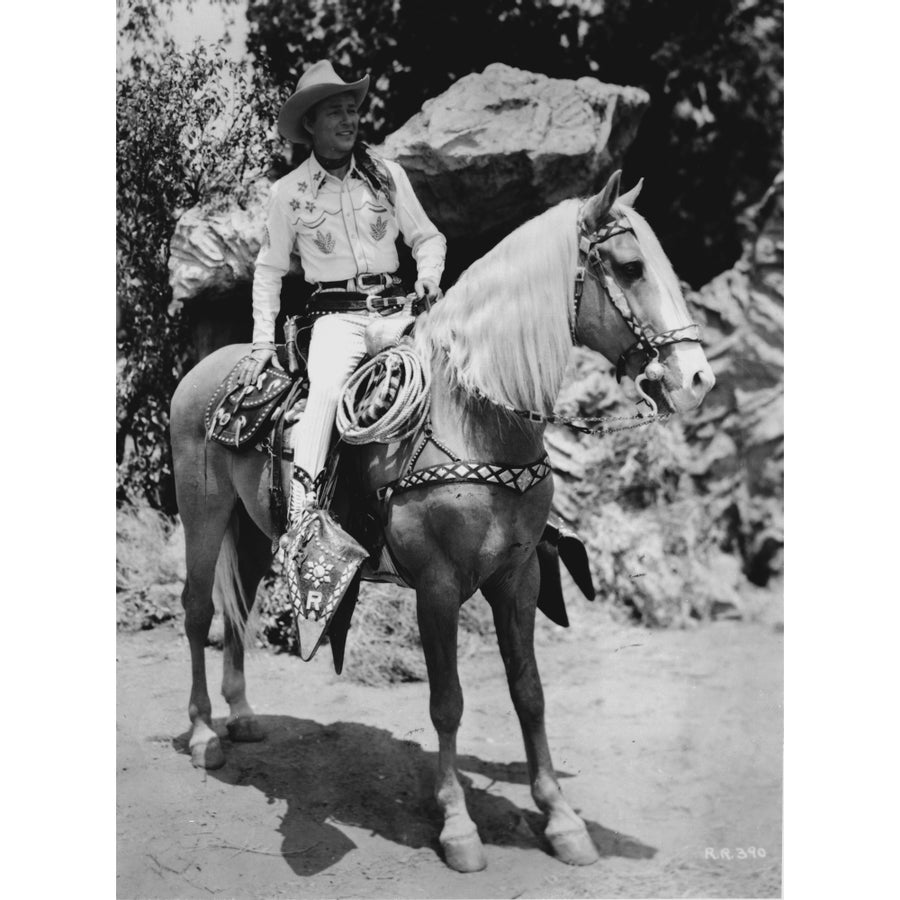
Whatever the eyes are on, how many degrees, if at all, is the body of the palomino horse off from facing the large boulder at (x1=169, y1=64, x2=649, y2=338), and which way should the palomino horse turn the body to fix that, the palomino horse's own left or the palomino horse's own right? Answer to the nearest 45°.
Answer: approximately 135° to the palomino horse's own left

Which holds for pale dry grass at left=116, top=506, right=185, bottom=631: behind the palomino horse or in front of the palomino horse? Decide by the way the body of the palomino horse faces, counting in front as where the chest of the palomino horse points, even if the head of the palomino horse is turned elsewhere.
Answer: behind

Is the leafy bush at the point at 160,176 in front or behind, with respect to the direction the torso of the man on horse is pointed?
behind

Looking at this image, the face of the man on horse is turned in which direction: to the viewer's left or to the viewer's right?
to the viewer's right

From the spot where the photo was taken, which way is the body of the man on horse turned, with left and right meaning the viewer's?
facing the viewer and to the right of the viewer

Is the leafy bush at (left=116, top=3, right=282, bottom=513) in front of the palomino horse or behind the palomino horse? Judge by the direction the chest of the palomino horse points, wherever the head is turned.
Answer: behind
